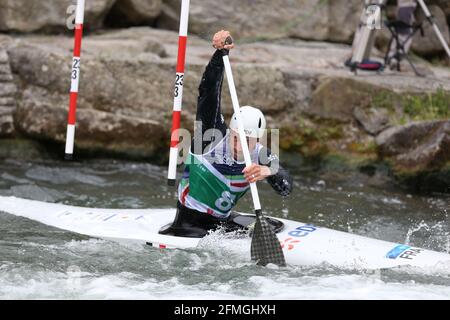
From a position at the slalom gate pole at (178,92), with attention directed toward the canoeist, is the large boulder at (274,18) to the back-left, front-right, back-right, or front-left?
back-left

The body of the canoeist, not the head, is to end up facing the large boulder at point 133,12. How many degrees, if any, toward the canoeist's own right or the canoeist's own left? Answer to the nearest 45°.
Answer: approximately 135° to the canoeist's own left

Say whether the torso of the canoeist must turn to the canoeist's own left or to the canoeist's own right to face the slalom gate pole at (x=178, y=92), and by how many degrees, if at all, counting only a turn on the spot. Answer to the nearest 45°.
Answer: approximately 180°

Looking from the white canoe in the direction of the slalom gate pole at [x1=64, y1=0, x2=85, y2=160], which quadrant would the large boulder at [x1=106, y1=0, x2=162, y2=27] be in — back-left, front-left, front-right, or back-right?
front-right

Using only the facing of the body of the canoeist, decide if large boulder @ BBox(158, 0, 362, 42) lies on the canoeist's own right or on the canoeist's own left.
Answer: on the canoeist's own left

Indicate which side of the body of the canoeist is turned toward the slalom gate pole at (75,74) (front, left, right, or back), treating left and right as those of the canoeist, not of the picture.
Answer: back

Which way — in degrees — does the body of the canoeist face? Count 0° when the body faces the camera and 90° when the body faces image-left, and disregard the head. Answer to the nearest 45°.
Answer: approximately 315°

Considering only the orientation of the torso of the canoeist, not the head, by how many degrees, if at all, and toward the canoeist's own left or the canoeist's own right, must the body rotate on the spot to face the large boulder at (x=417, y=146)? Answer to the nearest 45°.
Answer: approximately 90° to the canoeist's own left

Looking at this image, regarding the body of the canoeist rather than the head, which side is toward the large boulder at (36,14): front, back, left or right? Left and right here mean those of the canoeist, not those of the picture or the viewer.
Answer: back
